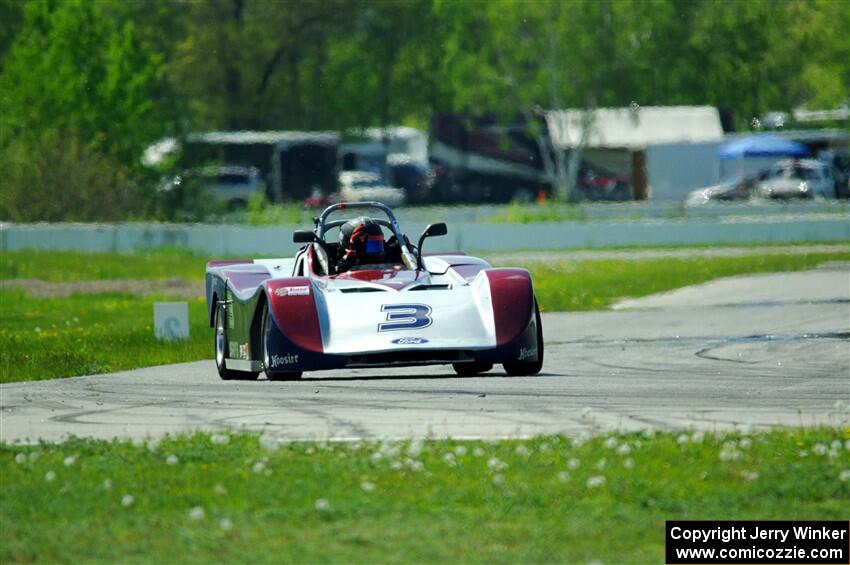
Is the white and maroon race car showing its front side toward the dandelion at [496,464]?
yes

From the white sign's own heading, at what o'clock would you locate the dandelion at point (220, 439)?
The dandelion is roughly at 12 o'clock from the white sign.

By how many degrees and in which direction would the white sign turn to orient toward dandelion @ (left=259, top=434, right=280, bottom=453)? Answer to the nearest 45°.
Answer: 0° — it already faces it

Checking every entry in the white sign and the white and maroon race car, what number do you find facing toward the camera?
2

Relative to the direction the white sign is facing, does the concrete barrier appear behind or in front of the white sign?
behind

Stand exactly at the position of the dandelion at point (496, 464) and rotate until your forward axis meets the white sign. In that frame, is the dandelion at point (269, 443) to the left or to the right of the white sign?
left

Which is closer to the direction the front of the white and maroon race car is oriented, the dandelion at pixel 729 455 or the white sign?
the dandelion

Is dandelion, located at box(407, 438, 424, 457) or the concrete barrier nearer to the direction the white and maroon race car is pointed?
the dandelion

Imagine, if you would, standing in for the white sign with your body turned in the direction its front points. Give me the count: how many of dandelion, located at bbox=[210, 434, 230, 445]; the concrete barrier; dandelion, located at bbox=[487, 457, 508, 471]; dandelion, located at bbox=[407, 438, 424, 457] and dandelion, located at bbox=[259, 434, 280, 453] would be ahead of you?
4

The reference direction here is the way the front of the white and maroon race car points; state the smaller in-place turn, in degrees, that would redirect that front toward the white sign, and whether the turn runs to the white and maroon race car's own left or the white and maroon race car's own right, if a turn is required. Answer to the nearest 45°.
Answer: approximately 135° to the white and maroon race car's own right

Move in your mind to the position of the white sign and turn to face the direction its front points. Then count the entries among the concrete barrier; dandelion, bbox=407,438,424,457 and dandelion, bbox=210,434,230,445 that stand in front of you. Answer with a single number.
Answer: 2

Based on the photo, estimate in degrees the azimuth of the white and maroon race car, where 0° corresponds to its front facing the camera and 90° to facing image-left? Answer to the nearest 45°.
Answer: approximately 0°

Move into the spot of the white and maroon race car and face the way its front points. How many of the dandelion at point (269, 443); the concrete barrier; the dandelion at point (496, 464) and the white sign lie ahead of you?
2
